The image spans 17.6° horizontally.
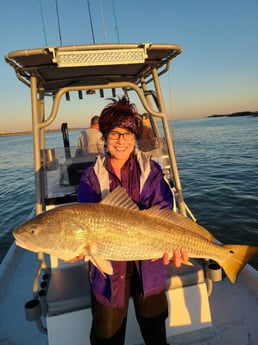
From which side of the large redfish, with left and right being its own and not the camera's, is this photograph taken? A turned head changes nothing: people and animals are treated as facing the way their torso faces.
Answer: left

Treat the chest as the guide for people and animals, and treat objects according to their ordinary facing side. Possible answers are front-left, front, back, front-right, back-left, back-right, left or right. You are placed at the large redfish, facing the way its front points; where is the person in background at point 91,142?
right

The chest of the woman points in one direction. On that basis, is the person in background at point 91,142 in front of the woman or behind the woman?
behind
